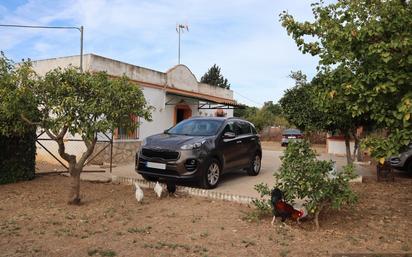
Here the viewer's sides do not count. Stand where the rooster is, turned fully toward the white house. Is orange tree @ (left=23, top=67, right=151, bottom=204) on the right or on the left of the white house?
left

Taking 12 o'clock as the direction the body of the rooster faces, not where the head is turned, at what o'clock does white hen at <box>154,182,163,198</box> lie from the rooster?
The white hen is roughly at 7 o'clock from the rooster.

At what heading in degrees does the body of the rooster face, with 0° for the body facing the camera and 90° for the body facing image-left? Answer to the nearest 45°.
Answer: approximately 270°

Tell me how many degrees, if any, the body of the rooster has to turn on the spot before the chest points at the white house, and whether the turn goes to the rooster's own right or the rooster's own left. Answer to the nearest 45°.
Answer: approximately 135° to the rooster's own left

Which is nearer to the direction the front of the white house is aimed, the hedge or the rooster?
the rooster

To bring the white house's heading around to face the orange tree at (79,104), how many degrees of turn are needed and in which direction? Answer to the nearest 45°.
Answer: approximately 45° to its right

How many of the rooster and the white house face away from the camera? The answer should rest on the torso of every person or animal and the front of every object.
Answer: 0

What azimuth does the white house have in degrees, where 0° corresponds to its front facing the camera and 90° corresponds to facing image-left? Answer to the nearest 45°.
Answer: approximately 315°

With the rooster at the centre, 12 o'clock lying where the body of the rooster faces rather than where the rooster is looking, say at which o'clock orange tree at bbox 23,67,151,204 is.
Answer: The orange tree is roughly at 6 o'clock from the rooster.
